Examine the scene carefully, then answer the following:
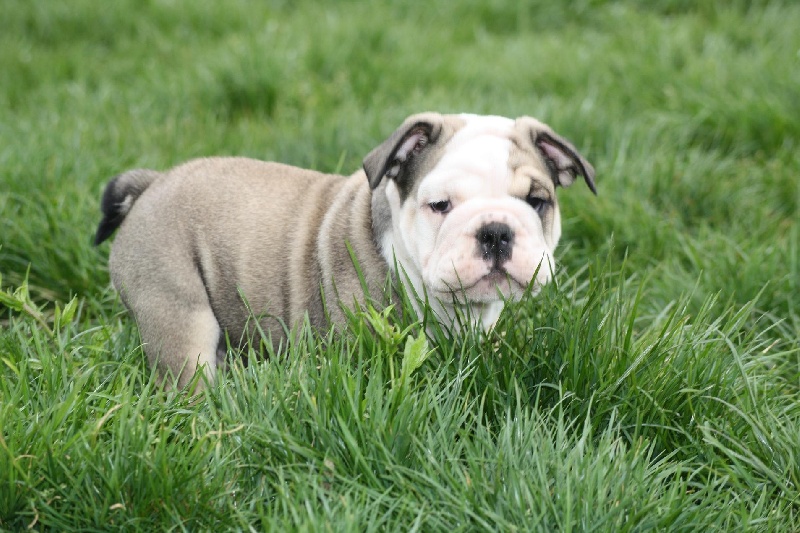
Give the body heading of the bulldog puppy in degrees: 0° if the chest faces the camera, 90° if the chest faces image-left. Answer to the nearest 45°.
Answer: approximately 270°
